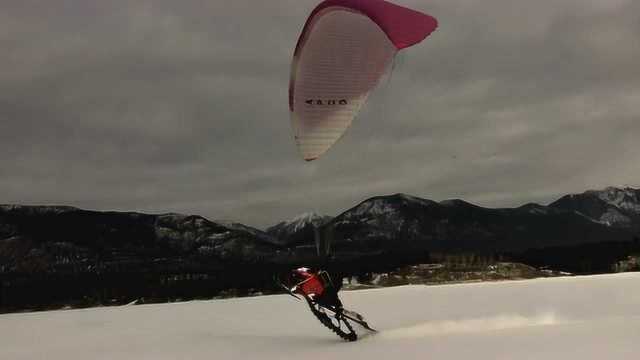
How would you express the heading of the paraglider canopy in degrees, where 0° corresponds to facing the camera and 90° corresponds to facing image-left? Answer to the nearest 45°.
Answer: approximately 90°
